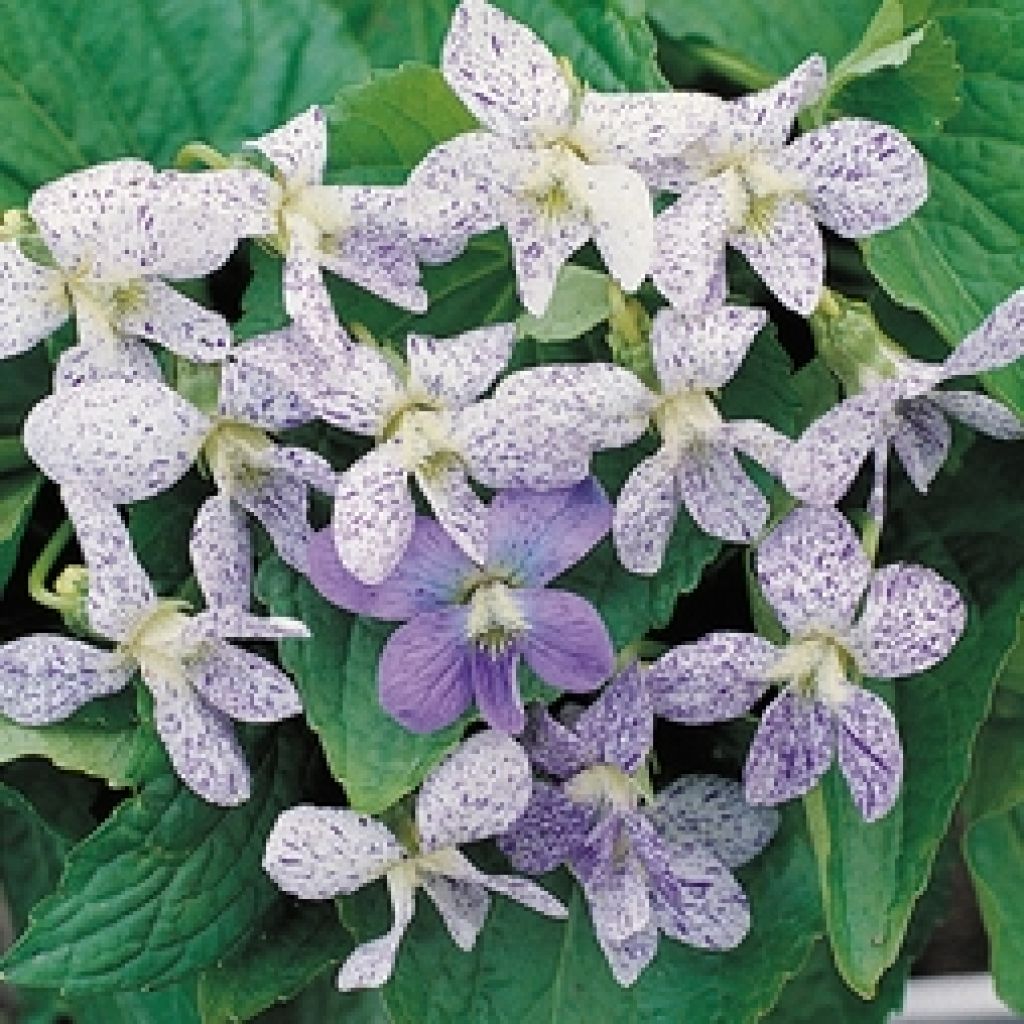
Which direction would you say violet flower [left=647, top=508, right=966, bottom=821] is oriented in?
toward the camera
